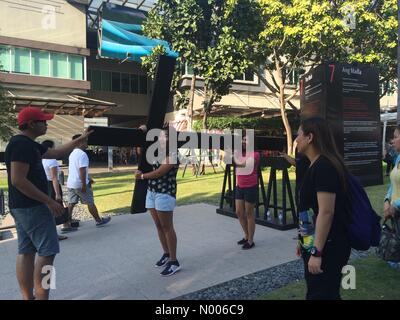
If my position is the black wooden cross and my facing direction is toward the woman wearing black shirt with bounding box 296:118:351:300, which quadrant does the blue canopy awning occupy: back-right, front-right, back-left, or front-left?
back-left

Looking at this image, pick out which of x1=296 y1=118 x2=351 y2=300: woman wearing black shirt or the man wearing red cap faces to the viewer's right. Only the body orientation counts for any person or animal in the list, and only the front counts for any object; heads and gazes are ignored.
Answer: the man wearing red cap

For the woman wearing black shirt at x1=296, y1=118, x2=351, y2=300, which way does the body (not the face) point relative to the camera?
to the viewer's left

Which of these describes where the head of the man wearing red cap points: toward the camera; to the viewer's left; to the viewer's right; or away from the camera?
to the viewer's right

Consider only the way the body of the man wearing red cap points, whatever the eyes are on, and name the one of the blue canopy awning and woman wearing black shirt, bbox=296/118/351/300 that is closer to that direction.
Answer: the woman wearing black shirt

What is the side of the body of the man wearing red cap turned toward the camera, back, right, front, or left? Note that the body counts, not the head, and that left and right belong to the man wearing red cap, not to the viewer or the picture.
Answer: right

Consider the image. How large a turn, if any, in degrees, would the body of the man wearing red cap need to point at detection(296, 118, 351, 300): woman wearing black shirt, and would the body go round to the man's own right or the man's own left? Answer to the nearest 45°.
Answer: approximately 45° to the man's own right

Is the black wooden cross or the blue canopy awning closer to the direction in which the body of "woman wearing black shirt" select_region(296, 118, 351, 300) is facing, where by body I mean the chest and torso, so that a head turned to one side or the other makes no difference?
the black wooden cross

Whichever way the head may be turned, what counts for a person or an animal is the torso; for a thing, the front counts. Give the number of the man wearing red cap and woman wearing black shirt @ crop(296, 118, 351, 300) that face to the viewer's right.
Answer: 1

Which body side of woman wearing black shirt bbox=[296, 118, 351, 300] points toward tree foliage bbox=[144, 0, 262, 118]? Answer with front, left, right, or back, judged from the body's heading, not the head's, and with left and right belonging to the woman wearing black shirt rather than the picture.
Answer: right

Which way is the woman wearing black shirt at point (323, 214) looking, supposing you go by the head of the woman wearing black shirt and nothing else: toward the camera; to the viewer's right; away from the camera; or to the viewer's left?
to the viewer's left

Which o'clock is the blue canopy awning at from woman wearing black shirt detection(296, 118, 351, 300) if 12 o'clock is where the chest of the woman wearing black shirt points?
The blue canopy awning is roughly at 2 o'clock from the woman wearing black shirt.

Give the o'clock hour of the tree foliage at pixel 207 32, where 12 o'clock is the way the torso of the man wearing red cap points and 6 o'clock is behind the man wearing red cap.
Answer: The tree foliage is roughly at 10 o'clock from the man wearing red cap.
